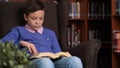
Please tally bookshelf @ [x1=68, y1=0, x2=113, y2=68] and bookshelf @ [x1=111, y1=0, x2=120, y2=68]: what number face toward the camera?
2

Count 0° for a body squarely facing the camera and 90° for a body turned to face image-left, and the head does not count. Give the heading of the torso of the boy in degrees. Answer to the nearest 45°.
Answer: approximately 315°

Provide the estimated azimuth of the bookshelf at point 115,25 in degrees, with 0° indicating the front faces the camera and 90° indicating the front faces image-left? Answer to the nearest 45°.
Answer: approximately 0°

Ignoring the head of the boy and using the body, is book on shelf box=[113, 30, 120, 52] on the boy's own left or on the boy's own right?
on the boy's own left

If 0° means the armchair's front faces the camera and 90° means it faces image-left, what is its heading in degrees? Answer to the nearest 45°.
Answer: approximately 315°

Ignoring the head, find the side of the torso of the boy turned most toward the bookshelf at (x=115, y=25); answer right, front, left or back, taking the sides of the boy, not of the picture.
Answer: left

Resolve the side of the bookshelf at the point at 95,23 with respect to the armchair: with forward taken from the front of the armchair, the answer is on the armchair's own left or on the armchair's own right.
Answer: on the armchair's own left

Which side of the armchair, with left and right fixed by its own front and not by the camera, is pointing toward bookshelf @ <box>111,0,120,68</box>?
left
